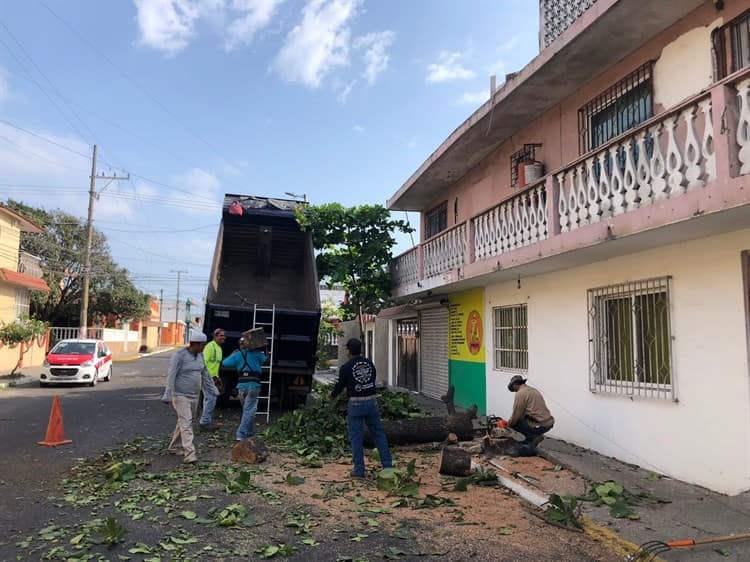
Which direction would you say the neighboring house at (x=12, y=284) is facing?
to the viewer's right

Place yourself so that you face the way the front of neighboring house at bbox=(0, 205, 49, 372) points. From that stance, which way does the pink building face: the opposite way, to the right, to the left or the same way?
the opposite way

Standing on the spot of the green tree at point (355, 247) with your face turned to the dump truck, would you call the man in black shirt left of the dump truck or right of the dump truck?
left

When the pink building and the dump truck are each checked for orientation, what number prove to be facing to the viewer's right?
0

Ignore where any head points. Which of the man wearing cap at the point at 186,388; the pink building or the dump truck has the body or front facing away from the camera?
the dump truck

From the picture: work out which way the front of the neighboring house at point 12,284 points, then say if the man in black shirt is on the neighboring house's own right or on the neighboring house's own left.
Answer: on the neighboring house's own right

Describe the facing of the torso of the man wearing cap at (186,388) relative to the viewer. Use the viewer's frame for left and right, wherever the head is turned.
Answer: facing the viewer and to the right of the viewer

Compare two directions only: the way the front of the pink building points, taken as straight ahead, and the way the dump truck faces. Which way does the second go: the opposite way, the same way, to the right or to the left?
to the right

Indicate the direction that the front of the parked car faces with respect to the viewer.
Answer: facing the viewer and to the left of the viewer

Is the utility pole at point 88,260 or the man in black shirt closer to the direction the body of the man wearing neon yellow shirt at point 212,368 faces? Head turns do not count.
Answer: the man in black shirt

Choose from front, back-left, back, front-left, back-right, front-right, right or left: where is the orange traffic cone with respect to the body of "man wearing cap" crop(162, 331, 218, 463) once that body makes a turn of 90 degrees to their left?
left

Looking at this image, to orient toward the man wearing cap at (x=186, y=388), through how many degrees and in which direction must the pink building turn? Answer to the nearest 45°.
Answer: approximately 45° to its right

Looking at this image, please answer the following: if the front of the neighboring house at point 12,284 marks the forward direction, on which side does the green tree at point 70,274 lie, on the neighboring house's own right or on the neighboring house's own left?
on the neighboring house's own left

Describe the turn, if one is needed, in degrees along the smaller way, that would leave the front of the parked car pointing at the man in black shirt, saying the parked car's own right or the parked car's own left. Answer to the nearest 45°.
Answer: approximately 45° to the parked car's own left
